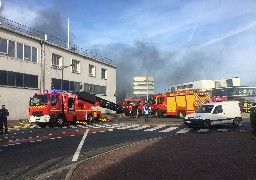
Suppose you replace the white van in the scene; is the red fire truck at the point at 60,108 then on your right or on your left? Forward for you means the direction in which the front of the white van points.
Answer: on your right

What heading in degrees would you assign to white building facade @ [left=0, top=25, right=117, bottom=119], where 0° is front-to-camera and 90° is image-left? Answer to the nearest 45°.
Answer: approximately 315°

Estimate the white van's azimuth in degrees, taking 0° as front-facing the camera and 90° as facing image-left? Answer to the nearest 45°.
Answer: approximately 45°

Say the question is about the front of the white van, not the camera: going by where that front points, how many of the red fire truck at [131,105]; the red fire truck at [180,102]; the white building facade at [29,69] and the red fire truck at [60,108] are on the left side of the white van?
0

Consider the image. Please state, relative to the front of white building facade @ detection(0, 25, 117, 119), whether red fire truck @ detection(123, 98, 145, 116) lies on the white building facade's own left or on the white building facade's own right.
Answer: on the white building facade's own left

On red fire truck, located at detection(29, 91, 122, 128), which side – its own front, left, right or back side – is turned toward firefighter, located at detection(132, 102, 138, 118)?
back

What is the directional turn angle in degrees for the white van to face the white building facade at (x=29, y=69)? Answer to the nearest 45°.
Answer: approximately 45° to its right

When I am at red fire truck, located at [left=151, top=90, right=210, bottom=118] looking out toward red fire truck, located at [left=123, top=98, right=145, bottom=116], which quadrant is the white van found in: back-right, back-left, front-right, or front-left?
back-left

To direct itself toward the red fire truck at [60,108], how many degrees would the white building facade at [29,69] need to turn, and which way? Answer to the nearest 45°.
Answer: approximately 45° to its right

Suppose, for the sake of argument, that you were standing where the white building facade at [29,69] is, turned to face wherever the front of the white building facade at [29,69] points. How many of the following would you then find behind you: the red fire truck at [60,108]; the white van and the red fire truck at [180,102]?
0

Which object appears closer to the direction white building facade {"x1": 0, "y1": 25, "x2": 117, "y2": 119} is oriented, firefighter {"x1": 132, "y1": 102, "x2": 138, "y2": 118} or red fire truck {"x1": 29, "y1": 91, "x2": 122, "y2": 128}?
the red fire truck

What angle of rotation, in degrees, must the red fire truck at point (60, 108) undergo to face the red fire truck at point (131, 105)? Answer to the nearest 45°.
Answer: approximately 180°

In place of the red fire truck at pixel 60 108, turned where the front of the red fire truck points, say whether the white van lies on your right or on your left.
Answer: on your left

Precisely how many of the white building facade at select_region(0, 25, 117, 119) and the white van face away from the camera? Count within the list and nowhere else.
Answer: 0

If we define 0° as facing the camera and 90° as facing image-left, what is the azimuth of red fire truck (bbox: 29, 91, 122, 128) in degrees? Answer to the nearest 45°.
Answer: approximately 45°
